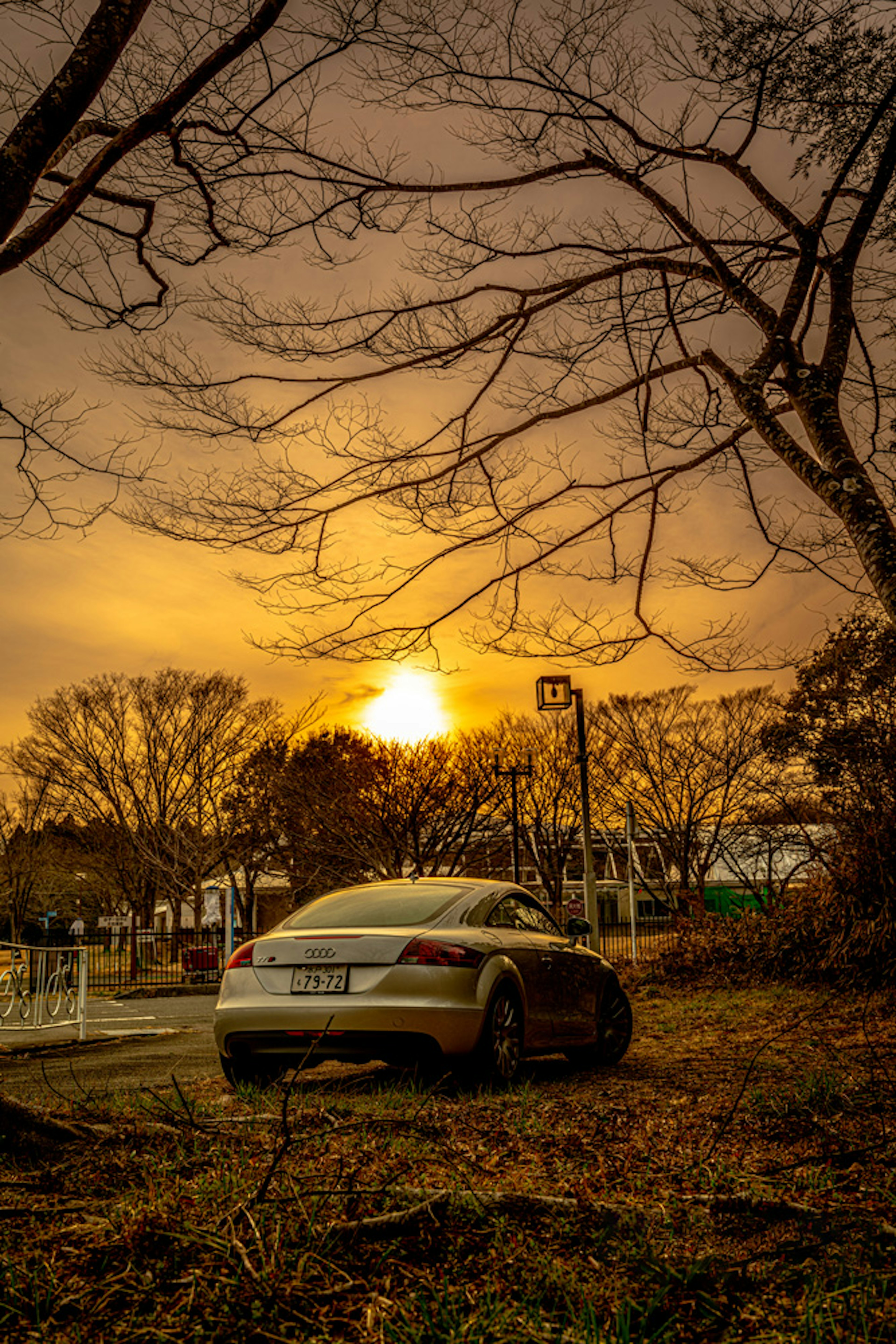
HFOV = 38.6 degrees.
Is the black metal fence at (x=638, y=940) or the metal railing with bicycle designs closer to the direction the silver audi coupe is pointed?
the black metal fence

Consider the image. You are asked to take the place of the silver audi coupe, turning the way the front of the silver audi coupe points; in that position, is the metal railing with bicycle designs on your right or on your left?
on your left

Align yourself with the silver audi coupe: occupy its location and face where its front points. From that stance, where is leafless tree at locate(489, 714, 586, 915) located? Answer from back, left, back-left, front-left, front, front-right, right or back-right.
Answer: front-left

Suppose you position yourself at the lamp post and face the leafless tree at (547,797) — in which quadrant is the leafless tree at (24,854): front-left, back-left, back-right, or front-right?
front-left

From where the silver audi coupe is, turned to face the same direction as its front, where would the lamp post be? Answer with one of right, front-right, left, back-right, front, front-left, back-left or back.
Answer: front-left

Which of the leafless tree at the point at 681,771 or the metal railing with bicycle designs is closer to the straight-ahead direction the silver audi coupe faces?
the leafless tree

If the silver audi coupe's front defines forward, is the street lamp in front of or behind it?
in front

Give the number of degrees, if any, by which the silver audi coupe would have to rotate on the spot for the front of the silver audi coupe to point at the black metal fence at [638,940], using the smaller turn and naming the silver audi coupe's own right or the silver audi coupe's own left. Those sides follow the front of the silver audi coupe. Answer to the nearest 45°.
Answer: approximately 45° to the silver audi coupe's own left

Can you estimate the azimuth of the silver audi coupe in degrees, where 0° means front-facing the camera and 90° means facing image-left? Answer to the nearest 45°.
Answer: approximately 225°

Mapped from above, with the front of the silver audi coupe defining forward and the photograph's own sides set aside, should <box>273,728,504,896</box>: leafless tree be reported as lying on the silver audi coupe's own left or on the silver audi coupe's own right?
on the silver audi coupe's own left

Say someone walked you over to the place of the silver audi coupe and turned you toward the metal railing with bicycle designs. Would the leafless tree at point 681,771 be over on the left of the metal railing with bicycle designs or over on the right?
right

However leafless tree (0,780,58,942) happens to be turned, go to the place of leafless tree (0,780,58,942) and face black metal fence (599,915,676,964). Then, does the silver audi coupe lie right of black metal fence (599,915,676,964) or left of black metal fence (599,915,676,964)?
right
